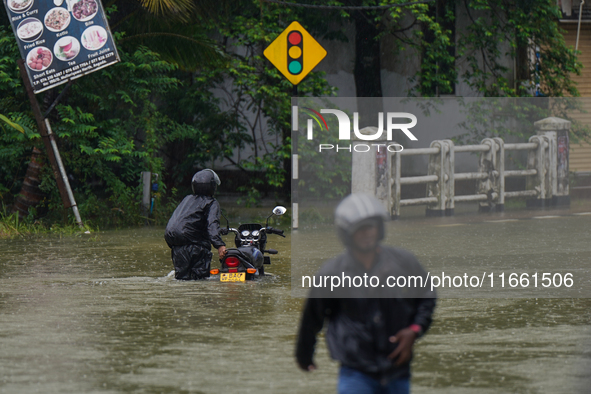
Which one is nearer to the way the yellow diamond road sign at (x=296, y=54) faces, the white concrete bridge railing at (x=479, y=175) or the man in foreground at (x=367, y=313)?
the man in foreground

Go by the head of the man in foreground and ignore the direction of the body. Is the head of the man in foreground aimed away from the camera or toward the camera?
toward the camera

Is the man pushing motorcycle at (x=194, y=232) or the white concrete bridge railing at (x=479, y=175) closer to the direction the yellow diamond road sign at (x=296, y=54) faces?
the man pushing motorcycle

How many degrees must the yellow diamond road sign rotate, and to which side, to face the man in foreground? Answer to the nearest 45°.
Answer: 0° — it already faces them

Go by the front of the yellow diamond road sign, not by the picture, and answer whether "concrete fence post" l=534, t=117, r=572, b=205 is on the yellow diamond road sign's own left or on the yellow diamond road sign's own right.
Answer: on the yellow diamond road sign's own left

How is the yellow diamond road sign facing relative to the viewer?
toward the camera

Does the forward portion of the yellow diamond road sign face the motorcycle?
yes

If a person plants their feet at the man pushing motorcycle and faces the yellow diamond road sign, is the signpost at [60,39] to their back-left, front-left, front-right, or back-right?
front-left

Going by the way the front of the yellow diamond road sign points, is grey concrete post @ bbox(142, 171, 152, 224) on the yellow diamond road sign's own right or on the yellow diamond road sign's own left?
on the yellow diamond road sign's own right
